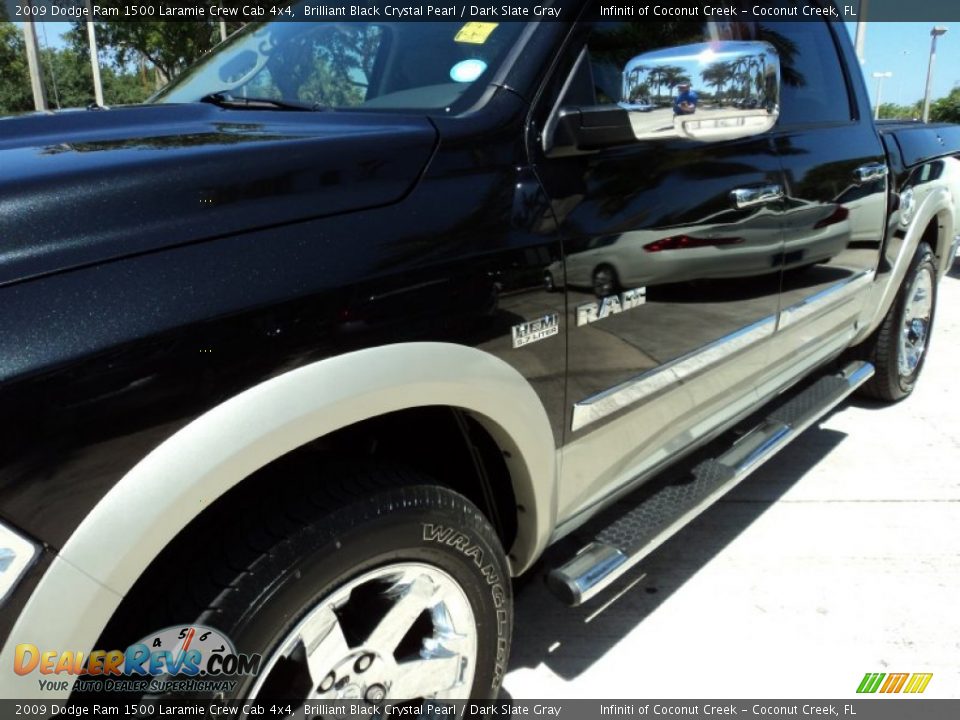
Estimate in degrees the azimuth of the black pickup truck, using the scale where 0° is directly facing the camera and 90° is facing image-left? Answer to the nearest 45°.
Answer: approximately 45°
